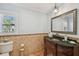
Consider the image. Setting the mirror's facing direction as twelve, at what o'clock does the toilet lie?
The toilet is roughly at 1 o'clock from the mirror.

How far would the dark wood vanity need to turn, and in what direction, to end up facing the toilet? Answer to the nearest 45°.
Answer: approximately 45° to its right

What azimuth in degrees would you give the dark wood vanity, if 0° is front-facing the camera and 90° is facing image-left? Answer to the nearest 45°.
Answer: approximately 45°

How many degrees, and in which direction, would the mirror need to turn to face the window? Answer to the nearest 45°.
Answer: approximately 45° to its right

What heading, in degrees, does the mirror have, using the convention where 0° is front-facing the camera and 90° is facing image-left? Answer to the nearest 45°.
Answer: approximately 45°

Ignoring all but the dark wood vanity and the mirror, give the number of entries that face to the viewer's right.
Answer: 0
